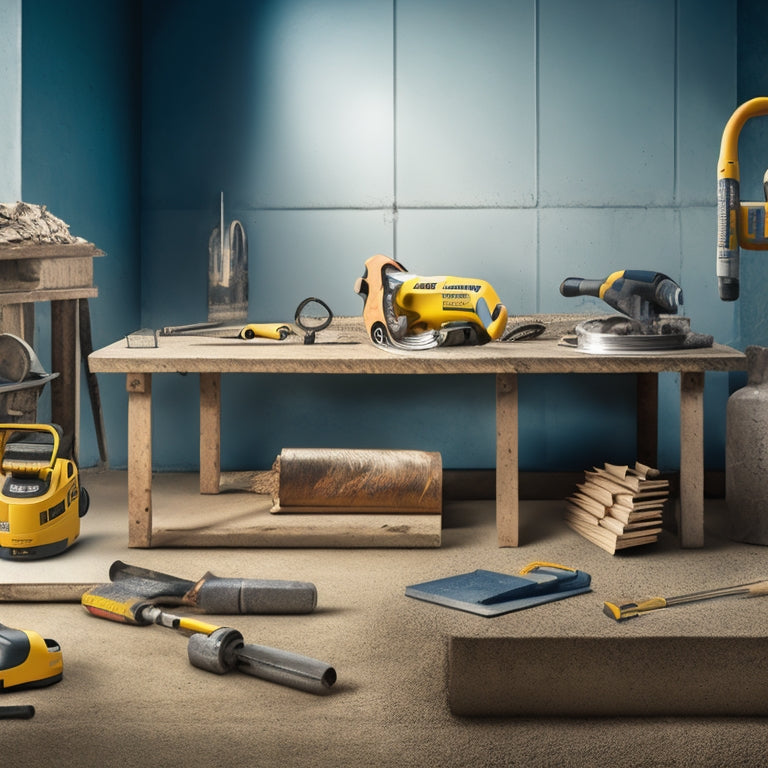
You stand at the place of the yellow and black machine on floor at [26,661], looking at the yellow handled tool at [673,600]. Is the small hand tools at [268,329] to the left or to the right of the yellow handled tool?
left

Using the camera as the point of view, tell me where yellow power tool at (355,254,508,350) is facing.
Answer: facing to the left of the viewer

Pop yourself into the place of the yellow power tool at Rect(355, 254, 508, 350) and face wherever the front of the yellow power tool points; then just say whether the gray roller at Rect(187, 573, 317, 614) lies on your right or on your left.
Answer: on your left

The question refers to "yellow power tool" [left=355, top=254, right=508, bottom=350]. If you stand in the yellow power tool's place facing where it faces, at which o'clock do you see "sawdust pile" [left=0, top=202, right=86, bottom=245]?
The sawdust pile is roughly at 12 o'clock from the yellow power tool.
